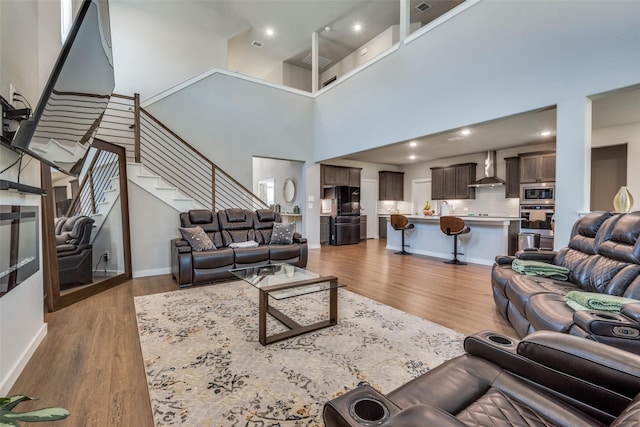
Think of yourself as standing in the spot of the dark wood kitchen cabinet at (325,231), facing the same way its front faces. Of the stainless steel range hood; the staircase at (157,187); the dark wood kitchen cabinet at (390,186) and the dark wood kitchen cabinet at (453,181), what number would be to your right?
1

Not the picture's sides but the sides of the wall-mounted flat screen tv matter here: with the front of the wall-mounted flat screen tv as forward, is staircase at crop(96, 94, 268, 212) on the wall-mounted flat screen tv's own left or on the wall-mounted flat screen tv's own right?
on the wall-mounted flat screen tv's own left

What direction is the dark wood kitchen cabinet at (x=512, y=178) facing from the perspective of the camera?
toward the camera

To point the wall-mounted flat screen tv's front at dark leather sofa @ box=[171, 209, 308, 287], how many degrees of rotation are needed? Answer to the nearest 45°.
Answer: approximately 90° to its left

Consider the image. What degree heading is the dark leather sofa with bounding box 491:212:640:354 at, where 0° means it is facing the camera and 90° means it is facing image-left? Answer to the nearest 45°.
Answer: approximately 45°

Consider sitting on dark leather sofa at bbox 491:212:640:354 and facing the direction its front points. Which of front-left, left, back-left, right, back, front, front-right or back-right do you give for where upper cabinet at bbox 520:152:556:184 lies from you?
back-right

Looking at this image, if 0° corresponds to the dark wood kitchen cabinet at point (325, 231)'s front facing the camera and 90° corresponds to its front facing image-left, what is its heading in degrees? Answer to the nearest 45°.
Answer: approximately 315°

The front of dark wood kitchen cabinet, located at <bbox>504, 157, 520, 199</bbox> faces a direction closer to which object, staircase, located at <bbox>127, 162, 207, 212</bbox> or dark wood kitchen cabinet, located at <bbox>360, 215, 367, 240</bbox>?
the staircase

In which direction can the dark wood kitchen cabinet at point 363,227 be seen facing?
toward the camera

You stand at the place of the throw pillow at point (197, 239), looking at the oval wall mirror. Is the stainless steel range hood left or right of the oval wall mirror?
right

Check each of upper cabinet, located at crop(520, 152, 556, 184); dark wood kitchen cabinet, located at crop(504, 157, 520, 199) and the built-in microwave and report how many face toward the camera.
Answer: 3

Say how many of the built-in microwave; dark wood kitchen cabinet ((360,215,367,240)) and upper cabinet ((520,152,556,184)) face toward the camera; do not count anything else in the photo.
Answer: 3

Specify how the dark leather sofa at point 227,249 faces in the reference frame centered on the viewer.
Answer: facing the viewer and to the right of the viewer

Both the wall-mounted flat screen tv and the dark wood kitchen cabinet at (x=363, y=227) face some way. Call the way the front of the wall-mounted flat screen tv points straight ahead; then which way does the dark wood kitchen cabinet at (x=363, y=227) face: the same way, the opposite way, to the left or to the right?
to the right

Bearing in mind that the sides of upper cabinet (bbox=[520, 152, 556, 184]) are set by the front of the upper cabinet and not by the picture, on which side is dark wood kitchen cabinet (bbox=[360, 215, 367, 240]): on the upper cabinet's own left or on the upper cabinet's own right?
on the upper cabinet's own right

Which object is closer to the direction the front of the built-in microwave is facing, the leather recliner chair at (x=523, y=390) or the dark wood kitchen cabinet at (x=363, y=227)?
the leather recliner chair

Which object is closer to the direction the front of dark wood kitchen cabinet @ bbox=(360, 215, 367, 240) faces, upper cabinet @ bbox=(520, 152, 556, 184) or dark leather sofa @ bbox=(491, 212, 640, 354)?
the dark leather sofa

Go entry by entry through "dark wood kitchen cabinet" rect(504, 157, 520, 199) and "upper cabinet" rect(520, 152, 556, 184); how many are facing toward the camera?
2

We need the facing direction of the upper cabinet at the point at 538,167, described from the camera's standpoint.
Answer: facing the viewer
